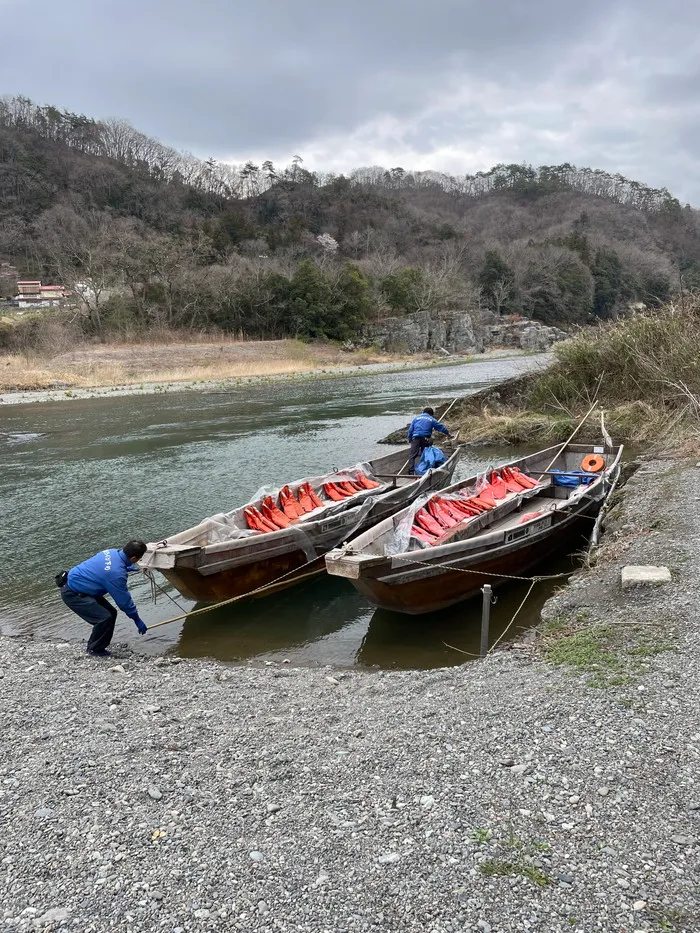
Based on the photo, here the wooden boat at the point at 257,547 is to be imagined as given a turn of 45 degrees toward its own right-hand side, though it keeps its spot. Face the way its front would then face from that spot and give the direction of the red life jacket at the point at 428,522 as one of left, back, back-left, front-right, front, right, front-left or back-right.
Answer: back

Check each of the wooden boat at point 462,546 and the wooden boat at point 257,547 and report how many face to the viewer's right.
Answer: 0

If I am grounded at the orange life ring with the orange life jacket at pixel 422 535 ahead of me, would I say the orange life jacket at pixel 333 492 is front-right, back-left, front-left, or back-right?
front-right

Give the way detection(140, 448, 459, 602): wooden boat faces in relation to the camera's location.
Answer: facing the viewer and to the left of the viewer

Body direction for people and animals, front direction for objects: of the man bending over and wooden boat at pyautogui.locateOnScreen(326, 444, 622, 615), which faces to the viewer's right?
the man bending over

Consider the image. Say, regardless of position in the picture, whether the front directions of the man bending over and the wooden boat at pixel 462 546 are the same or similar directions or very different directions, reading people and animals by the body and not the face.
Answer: very different directions

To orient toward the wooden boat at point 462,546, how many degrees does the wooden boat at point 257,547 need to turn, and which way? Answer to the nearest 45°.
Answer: approximately 135° to its left

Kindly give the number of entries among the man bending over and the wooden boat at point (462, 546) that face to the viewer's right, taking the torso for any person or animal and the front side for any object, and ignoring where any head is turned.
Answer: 1

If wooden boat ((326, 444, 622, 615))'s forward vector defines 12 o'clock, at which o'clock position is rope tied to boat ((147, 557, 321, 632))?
The rope tied to boat is roughly at 1 o'clock from the wooden boat.

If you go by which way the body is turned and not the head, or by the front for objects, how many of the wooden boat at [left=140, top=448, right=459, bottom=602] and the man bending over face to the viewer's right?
1

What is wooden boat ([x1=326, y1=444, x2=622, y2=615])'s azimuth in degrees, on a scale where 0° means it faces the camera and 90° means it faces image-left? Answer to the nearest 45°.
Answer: approximately 45°

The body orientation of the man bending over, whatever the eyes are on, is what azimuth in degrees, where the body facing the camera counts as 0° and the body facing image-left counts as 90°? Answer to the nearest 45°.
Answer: approximately 270°

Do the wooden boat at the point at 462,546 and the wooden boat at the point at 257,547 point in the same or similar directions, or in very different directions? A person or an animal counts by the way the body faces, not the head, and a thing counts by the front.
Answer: same or similar directions
